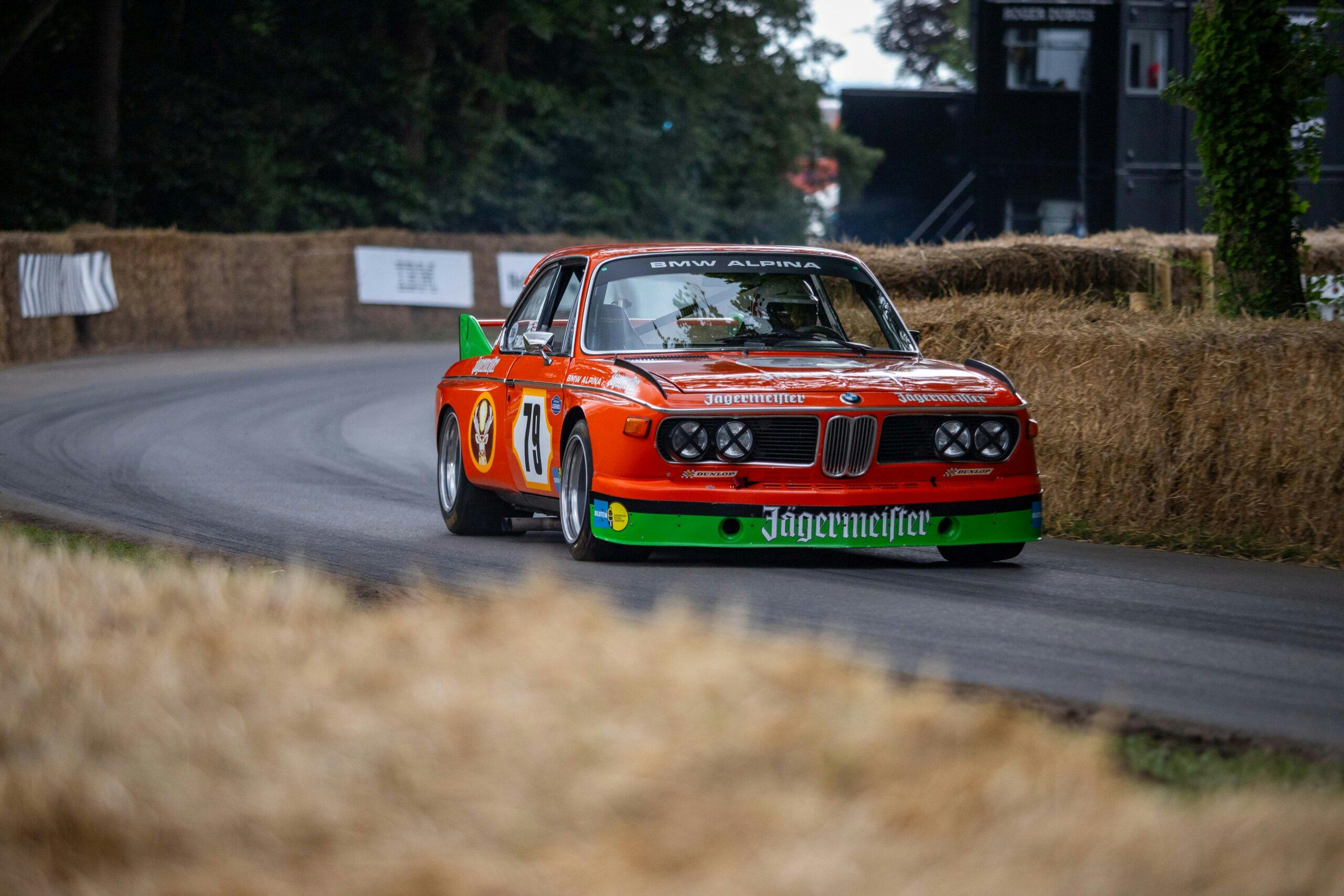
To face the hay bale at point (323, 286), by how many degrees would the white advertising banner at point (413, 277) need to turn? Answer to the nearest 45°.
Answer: approximately 45° to its right

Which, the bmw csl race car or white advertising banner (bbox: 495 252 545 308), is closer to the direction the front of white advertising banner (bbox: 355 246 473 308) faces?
the bmw csl race car

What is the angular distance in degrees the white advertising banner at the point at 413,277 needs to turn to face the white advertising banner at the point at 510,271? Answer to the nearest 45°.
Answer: approximately 135° to its left

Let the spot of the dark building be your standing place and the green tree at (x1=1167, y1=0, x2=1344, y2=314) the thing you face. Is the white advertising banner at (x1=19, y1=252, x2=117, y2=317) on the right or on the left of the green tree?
right

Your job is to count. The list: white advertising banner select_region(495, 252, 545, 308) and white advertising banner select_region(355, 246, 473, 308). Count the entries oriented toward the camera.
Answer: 2

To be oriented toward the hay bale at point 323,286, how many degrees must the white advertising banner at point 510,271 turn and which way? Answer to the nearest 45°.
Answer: approximately 45° to its right

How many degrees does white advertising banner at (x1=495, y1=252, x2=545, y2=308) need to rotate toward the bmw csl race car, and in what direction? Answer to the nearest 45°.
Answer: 0° — it already faces it

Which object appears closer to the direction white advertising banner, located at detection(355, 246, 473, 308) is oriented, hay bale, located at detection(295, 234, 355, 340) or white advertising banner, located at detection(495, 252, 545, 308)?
the hay bale

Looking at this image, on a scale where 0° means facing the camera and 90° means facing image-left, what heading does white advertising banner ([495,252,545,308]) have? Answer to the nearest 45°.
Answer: approximately 0°

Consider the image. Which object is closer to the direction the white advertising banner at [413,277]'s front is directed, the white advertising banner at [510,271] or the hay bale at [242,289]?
the hay bale

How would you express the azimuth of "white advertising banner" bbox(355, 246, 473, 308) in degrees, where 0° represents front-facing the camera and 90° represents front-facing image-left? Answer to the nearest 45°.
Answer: approximately 0°

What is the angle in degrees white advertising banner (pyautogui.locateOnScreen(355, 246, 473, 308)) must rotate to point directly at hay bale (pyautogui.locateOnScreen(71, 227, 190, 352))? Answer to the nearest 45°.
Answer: approximately 45° to its right
